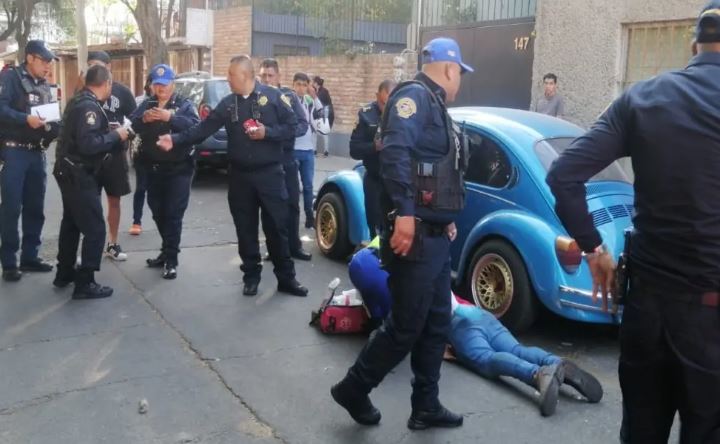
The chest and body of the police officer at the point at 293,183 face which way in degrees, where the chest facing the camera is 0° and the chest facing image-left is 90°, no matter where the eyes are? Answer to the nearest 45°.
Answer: approximately 0°

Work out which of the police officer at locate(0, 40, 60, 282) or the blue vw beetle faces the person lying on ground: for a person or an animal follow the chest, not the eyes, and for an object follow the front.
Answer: the police officer

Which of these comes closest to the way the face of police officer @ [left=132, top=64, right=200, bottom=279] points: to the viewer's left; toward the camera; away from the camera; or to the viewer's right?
toward the camera

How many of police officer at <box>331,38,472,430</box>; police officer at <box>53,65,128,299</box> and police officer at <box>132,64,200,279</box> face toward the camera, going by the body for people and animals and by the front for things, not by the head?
1

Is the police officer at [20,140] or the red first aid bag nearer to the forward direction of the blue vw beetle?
the police officer

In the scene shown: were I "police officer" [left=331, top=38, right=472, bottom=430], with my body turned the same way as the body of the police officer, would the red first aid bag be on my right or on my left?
on my left

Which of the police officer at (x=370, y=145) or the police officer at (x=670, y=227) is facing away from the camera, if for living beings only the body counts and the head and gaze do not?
the police officer at (x=670, y=227)

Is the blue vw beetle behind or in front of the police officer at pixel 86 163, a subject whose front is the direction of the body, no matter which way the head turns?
in front

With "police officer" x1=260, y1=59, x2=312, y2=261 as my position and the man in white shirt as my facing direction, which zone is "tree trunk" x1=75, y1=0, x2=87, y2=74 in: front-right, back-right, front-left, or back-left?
front-left

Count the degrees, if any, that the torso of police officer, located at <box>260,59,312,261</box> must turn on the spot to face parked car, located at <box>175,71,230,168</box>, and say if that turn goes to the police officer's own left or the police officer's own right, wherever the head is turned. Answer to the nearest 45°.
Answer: approximately 180°
